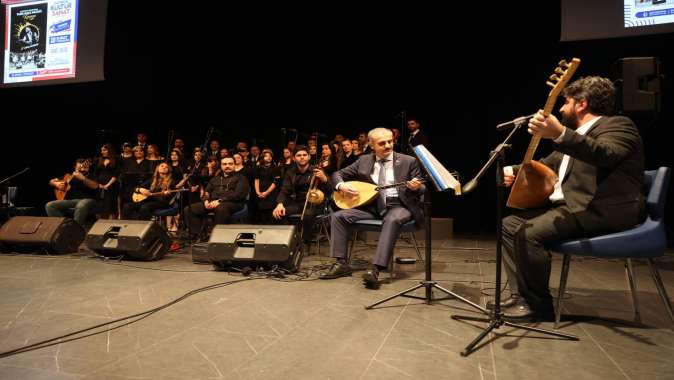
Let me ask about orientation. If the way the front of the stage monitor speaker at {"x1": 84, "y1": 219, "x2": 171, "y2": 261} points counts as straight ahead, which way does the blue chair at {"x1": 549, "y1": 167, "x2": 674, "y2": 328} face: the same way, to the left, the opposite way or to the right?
to the left

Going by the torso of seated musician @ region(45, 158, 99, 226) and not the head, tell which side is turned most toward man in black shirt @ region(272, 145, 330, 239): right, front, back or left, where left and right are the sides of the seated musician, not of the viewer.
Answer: left

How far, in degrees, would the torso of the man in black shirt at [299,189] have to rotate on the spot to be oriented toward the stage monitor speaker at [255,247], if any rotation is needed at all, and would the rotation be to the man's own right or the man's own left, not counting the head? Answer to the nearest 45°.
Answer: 0° — they already face it

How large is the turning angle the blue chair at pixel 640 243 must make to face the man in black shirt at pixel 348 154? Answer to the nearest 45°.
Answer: approximately 45° to its right

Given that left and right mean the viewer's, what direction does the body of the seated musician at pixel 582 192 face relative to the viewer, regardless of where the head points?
facing to the left of the viewer

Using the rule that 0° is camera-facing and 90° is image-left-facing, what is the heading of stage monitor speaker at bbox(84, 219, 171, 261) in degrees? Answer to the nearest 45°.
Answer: approximately 225°

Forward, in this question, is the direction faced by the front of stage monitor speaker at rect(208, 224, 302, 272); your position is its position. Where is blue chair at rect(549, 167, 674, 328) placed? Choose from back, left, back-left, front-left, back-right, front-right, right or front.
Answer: back-right

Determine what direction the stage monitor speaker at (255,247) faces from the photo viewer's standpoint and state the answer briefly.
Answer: facing away from the viewer

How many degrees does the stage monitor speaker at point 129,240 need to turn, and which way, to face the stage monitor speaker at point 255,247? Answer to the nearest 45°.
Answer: approximately 90° to its right

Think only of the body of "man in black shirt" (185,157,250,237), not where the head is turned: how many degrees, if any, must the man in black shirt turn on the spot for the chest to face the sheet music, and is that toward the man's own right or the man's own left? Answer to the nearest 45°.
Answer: approximately 45° to the man's own left
